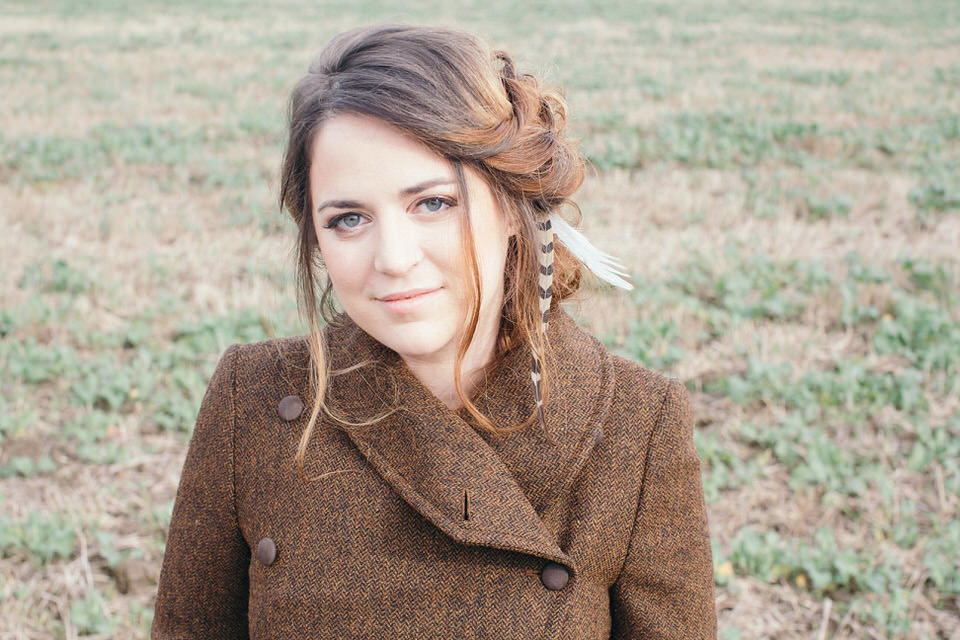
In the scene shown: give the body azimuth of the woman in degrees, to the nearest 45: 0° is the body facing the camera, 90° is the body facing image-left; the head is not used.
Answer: approximately 0°
